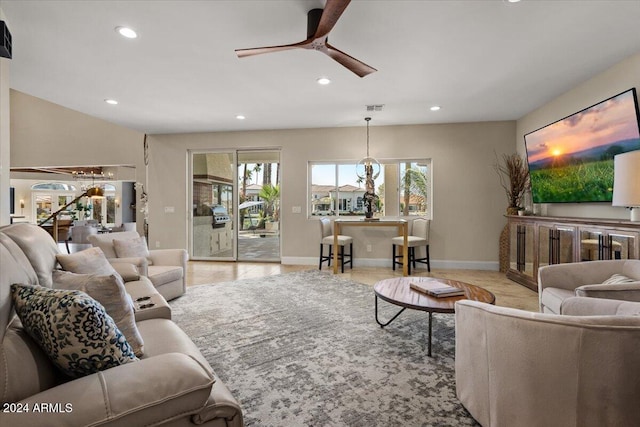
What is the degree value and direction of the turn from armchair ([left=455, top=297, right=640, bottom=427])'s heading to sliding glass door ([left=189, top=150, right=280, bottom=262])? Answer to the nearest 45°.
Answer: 0° — it already faces it

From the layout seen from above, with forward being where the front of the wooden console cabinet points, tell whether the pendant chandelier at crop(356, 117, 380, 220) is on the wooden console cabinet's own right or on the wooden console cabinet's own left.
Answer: on the wooden console cabinet's own right

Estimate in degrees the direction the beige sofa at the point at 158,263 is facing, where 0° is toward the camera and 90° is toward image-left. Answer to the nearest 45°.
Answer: approximately 315°

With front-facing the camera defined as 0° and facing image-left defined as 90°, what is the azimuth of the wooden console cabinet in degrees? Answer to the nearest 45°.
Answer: approximately 45°

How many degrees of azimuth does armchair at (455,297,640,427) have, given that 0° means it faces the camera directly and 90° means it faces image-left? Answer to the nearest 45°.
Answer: approximately 135°

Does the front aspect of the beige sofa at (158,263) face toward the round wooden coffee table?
yes

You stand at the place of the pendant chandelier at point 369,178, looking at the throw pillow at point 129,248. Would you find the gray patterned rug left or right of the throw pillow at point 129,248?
left
